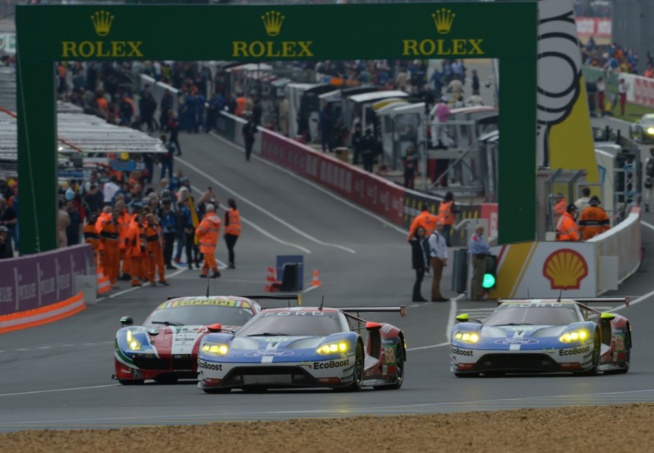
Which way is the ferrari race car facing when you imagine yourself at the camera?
facing the viewer and to the left of the viewer

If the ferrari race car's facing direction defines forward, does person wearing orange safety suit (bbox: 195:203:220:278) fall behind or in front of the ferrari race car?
behind

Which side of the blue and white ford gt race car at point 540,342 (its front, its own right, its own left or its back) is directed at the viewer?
front

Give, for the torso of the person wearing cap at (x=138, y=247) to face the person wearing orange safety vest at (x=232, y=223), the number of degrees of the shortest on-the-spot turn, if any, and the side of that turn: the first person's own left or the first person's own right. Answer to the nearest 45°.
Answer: approximately 45° to the first person's own left

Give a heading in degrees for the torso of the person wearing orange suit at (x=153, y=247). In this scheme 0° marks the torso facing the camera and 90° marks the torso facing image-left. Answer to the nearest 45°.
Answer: approximately 315°

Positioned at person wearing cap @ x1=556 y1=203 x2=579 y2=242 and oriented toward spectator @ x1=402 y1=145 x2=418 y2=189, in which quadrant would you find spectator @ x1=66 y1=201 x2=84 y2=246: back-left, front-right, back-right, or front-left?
front-left

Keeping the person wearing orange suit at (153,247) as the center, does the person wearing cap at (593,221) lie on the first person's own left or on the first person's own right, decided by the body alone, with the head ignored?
on the first person's own left

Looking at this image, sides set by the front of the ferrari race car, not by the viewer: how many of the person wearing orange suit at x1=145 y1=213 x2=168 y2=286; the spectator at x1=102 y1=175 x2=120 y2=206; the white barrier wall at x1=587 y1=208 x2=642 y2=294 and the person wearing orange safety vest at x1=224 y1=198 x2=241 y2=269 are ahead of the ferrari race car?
0

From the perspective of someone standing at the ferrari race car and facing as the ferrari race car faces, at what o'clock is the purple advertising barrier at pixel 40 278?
The purple advertising barrier is roughly at 4 o'clock from the ferrari race car.

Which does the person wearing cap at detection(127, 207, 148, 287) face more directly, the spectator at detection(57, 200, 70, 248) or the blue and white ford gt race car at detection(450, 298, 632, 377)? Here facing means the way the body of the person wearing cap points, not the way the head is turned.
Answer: the blue and white ford gt race car

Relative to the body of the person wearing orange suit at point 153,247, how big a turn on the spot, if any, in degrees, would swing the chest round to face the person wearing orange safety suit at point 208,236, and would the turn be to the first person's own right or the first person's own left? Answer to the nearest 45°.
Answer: approximately 90° to the first person's own left

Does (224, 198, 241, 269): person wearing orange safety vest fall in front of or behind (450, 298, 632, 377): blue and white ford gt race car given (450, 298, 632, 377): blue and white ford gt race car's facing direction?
behind

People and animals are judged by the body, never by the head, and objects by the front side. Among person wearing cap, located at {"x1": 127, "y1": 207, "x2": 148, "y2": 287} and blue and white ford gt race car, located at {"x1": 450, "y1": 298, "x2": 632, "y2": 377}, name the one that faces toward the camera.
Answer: the blue and white ford gt race car

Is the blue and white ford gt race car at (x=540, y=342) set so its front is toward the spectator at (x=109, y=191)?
no

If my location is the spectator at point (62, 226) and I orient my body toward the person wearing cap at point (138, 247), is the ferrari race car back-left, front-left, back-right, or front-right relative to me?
front-right
